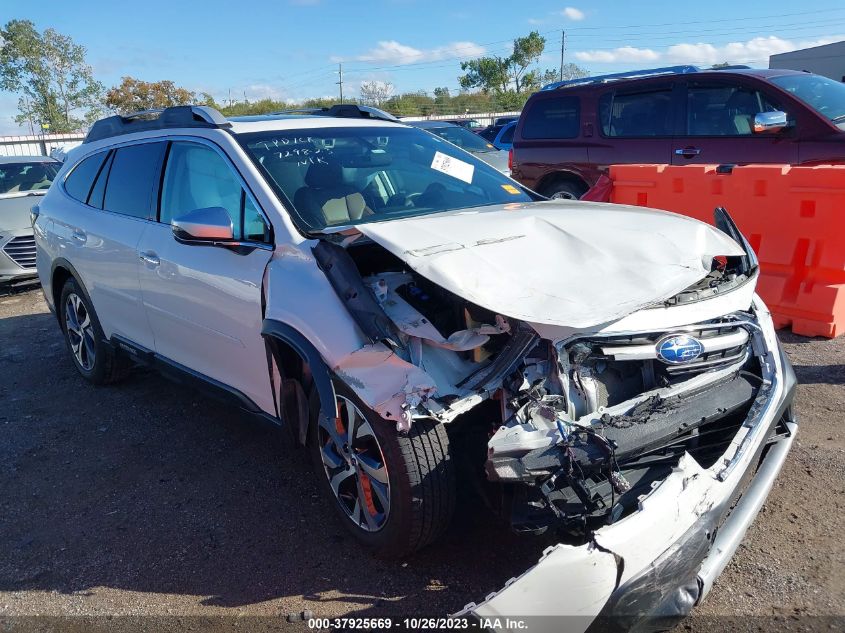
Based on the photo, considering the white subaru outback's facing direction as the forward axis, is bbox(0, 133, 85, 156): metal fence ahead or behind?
behind

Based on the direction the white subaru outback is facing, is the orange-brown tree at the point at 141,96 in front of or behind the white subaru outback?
behind

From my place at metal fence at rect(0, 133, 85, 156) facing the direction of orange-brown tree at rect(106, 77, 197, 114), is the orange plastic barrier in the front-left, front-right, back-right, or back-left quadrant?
back-right

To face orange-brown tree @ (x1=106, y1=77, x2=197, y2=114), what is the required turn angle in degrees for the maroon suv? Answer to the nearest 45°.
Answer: approximately 180°

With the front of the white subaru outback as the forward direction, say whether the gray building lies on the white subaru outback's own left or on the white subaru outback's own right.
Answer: on the white subaru outback's own left

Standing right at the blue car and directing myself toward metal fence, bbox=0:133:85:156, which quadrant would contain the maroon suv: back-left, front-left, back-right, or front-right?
back-left

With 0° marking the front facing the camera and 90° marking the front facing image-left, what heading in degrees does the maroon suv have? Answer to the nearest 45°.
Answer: approximately 315°
